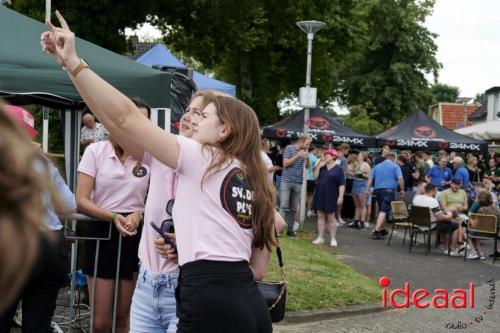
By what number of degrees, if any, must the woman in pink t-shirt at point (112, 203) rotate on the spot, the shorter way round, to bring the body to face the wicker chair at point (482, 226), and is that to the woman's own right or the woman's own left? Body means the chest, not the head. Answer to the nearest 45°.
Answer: approximately 90° to the woman's own left

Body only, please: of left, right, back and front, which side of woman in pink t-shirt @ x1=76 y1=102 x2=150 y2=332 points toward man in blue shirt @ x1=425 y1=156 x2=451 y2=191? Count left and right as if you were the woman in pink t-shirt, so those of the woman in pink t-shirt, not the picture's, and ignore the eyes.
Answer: left

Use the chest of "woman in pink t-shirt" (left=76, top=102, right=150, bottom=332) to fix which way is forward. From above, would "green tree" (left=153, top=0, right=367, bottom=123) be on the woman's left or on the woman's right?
on the woman's left

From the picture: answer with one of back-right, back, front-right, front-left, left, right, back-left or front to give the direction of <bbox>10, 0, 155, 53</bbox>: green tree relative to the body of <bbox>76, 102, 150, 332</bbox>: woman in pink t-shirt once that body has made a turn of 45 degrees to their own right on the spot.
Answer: back

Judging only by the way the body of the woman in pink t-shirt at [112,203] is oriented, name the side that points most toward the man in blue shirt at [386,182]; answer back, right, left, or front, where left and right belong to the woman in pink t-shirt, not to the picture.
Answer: left
